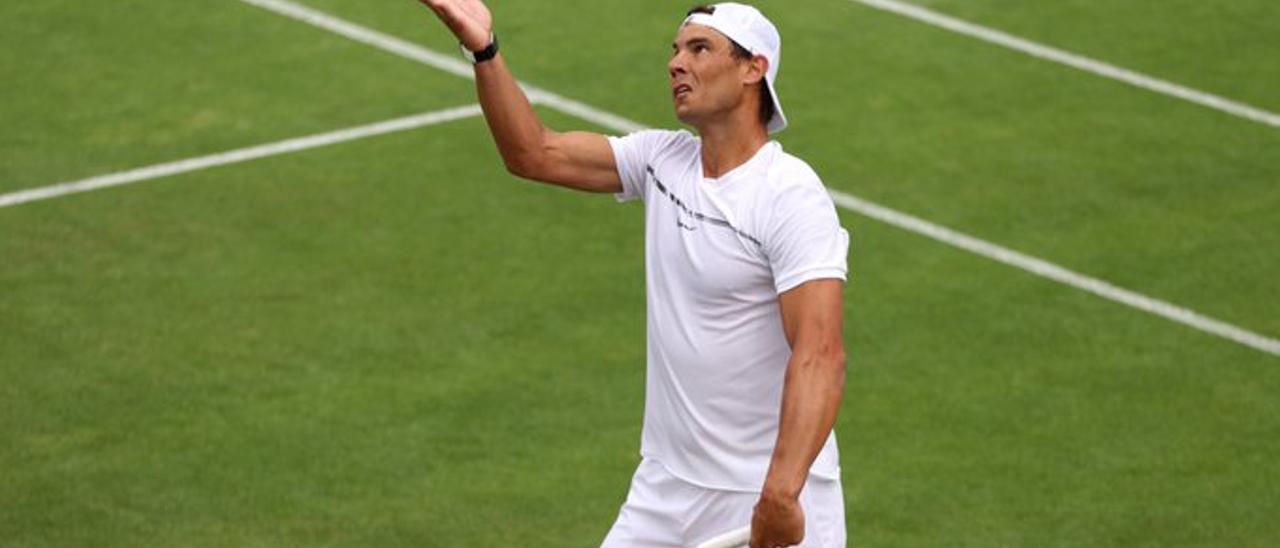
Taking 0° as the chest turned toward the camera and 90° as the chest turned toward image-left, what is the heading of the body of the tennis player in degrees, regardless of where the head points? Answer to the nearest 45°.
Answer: approximately 45°
